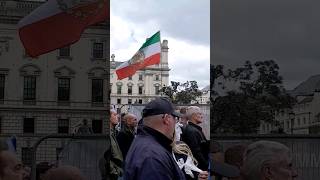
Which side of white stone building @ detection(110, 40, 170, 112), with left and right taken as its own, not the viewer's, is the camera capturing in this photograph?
front

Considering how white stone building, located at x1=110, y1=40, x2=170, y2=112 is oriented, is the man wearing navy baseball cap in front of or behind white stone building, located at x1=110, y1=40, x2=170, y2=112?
in front
